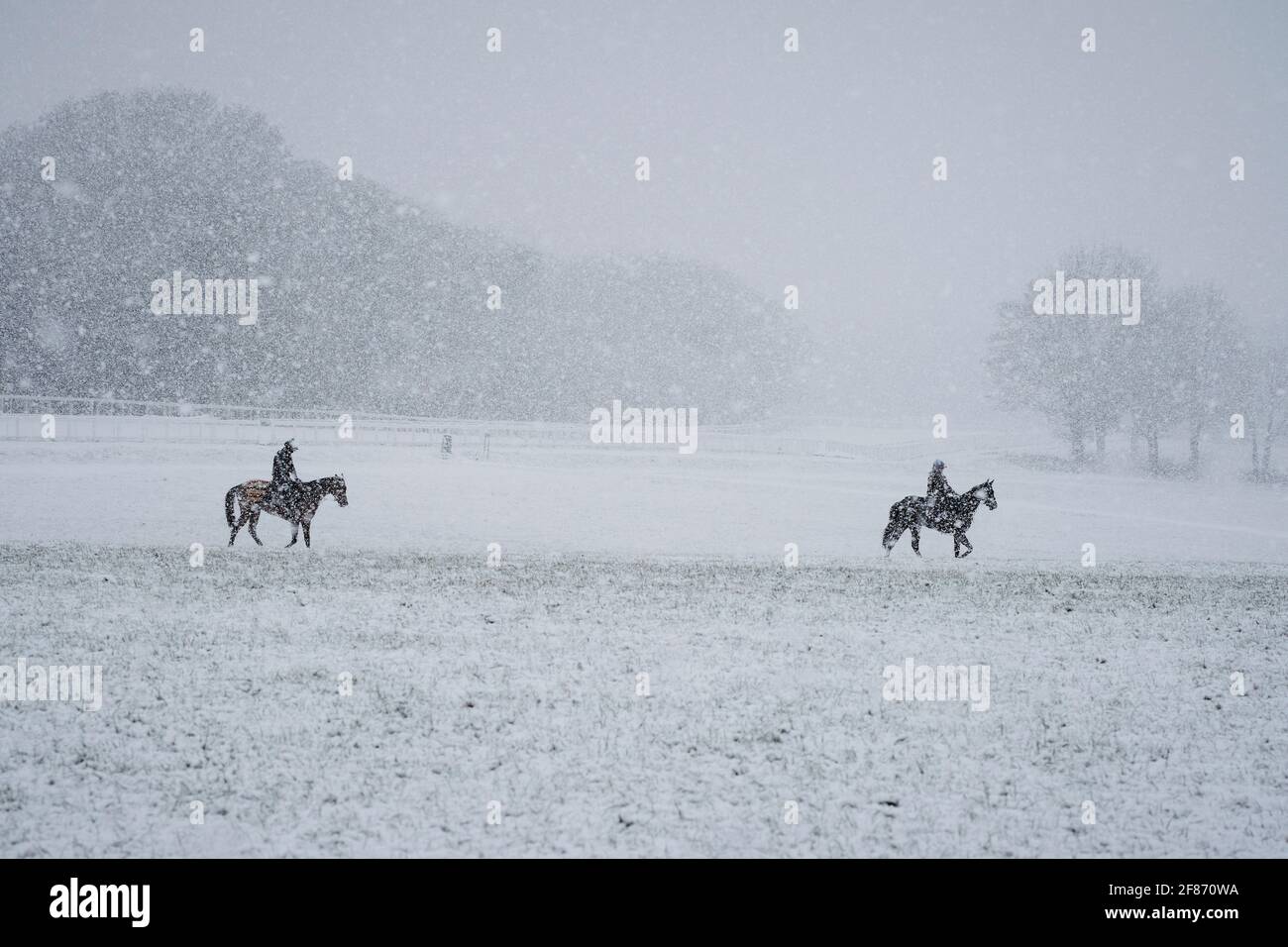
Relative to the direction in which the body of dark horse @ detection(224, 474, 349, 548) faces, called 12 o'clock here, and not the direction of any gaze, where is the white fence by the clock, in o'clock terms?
The white fence is roughly at 9 o'clock from the dark horse.

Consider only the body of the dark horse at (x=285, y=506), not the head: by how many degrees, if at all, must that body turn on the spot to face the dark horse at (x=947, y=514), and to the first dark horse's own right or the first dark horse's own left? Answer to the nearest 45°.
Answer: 0° — it already faces it

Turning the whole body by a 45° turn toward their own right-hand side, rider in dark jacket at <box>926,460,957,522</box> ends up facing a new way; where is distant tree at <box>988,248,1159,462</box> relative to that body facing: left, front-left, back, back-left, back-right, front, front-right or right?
back-left

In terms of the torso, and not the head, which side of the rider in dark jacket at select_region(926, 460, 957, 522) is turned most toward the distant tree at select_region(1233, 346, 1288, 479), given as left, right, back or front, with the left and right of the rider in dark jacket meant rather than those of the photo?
left

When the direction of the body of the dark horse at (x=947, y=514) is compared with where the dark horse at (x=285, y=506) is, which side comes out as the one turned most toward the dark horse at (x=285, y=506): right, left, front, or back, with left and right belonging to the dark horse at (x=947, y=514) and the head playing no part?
back

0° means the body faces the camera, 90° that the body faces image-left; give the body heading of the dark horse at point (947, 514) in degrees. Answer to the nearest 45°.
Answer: approximately 270°

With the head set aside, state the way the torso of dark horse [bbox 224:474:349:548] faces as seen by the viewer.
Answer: to the viewer's right

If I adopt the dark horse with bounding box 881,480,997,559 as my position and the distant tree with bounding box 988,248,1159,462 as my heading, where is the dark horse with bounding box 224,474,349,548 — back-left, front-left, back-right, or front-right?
back-left

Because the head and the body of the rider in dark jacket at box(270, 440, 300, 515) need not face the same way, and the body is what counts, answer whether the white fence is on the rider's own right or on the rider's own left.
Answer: on the rider's own left

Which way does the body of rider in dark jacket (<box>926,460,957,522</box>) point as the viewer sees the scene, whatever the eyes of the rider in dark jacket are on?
to the viewer's right

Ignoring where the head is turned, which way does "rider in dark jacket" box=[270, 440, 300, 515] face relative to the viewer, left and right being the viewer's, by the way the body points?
facing to the right of the viewer

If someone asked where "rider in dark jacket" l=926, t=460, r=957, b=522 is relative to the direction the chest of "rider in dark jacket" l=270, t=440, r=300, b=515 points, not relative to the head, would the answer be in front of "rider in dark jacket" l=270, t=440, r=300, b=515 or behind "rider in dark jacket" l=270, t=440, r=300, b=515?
in front
